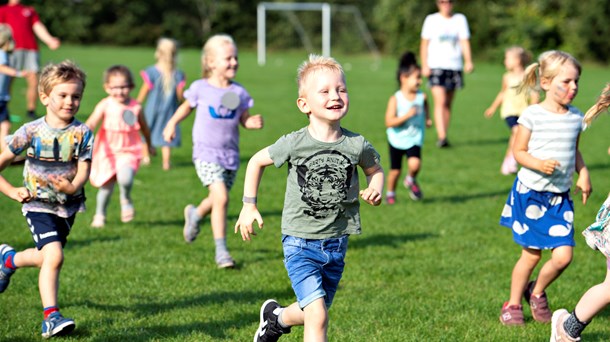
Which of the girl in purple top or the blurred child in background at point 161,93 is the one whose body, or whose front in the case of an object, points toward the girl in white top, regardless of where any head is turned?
the girl in purple top

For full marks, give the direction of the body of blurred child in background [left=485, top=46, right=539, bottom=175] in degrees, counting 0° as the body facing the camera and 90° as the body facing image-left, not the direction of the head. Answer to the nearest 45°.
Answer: approximately 45°

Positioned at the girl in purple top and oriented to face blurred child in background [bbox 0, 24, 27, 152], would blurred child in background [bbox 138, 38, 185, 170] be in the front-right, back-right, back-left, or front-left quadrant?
front-right

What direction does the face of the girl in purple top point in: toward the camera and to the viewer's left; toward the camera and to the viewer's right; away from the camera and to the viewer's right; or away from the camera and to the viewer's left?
toward the camera and to the viewer's right

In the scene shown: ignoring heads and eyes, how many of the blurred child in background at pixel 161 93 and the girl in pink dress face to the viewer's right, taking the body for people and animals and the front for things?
0

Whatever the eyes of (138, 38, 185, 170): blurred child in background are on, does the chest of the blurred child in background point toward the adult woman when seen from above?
no

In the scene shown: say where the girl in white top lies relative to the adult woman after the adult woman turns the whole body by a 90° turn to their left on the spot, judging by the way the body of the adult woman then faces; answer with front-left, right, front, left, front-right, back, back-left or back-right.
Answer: right

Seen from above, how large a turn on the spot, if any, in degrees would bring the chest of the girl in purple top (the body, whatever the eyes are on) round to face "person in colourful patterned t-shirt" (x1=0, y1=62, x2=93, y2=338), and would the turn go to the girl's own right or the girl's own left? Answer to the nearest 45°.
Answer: approximately 90° to the girl's own right

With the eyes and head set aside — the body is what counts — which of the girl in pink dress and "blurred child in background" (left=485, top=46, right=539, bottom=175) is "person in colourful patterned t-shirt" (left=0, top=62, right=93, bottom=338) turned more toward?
the blurred child in background

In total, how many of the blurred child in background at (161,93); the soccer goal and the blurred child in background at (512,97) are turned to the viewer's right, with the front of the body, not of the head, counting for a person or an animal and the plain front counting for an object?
0

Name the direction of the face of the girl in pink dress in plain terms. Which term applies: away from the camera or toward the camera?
toward the camera

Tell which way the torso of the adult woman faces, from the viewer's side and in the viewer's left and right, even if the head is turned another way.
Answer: facing the viewer
